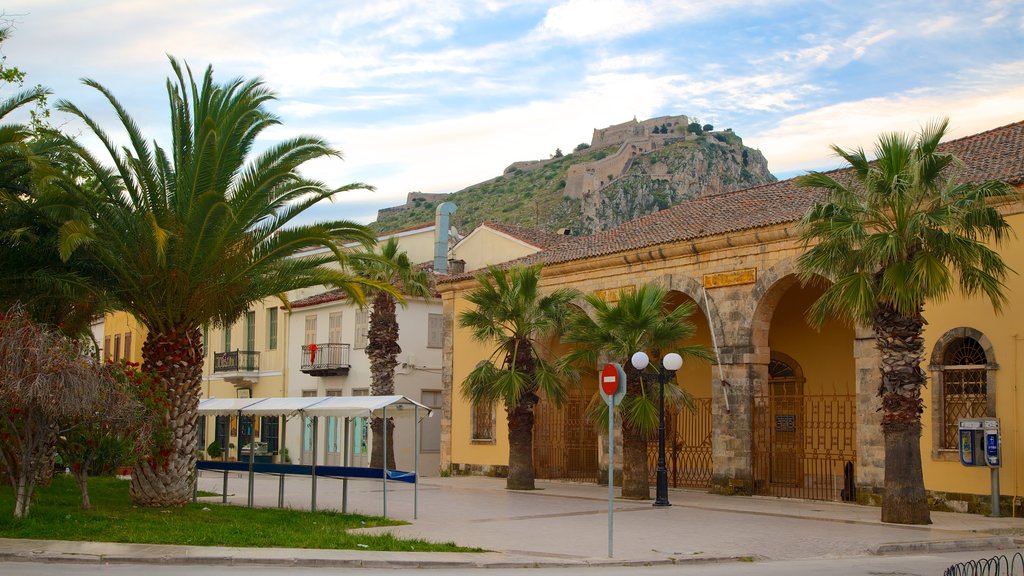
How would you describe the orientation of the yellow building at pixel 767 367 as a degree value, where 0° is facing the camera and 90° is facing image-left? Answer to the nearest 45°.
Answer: approximately 45°

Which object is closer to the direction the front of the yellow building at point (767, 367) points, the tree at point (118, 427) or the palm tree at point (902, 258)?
the tree

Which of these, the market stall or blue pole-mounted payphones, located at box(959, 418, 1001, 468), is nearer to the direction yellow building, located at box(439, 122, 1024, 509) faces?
the market stall

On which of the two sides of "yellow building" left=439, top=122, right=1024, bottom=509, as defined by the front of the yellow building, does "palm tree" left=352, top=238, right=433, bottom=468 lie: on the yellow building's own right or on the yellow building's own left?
on the yellow building's own right

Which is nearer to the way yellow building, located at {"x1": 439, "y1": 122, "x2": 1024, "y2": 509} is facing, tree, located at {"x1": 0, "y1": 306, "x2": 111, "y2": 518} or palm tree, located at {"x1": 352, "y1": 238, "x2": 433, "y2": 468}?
the tree

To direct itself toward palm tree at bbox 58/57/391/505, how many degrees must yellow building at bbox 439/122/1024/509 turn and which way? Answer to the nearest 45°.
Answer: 0° — it already faces it

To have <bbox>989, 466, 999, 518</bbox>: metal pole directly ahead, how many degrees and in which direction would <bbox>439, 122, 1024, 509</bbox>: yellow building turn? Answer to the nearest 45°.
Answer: approximately 90° to its left

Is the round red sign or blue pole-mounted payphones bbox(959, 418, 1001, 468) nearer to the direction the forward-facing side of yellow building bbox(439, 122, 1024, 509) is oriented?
the round red sign
